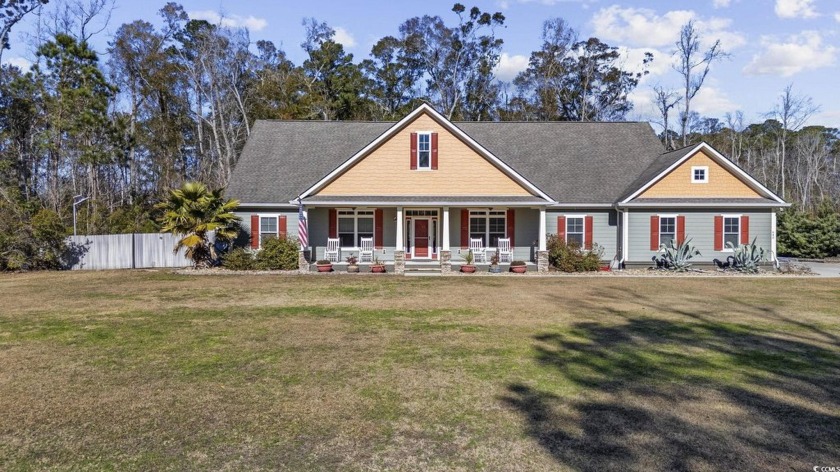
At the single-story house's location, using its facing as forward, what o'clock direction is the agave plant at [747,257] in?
The agave plant is roughly at 9 o'clock from the single-story house.

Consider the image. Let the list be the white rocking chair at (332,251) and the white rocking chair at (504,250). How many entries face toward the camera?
2

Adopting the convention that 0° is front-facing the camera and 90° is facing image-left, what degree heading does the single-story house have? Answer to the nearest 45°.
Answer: approximately 0°

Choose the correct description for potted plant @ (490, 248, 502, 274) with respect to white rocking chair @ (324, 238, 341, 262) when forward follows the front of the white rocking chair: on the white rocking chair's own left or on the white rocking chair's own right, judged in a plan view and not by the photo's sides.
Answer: on the white rocking chair's own left

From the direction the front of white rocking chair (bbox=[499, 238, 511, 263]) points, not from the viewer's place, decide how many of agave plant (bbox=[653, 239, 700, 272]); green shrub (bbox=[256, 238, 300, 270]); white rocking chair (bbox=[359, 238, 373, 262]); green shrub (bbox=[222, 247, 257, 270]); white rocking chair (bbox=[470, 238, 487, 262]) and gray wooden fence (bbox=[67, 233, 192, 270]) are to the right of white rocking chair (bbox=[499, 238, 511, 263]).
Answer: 5

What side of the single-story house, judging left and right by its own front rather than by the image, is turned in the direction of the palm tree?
right

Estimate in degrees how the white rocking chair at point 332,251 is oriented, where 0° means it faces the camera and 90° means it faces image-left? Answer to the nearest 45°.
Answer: approximately 0°

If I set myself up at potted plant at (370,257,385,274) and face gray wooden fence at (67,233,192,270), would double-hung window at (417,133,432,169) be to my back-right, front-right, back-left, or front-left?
back-right

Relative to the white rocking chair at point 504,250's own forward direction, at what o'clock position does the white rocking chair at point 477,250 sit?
the white rocking chair at point 477,250 is roughly at 3 o'clock from the white rocking chair at point 504,250.
